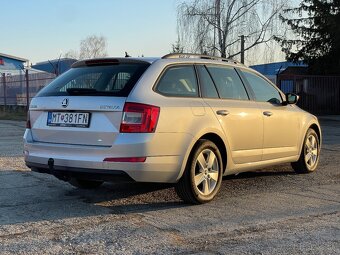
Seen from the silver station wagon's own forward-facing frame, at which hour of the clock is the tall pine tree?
The tall pine tree is roughly at 11 o'clock from the silver station wagon.

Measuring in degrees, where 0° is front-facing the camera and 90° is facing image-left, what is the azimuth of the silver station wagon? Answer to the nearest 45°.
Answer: approximately 225°

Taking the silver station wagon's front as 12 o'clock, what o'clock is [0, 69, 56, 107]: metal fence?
The metal fence is roughly at 10 o'clock from the silver station wagon.

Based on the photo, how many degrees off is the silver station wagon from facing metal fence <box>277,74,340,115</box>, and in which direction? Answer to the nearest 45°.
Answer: approximately 45° to its left

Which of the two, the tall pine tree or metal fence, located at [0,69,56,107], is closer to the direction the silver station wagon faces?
the tall pine tree
